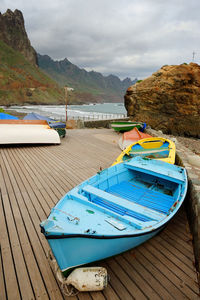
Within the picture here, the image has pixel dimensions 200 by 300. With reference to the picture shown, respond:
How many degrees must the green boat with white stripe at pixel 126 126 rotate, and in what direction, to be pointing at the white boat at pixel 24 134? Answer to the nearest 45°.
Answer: approximately 45° to its left

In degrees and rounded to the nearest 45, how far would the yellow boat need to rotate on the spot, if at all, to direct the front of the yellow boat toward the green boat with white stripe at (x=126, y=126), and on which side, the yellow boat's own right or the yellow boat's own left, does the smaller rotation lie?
approximately 135° to the yellow boat's own right

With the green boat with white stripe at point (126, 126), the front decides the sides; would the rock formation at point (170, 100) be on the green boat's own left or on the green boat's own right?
on the green boat's own right

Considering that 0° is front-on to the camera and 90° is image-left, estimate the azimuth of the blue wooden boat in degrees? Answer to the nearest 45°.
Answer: approximately 45°

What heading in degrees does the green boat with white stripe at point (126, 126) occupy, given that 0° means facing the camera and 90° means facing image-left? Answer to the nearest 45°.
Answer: approximately 90°

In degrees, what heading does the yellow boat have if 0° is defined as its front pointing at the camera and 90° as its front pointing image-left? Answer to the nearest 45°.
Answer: approximately 45°
